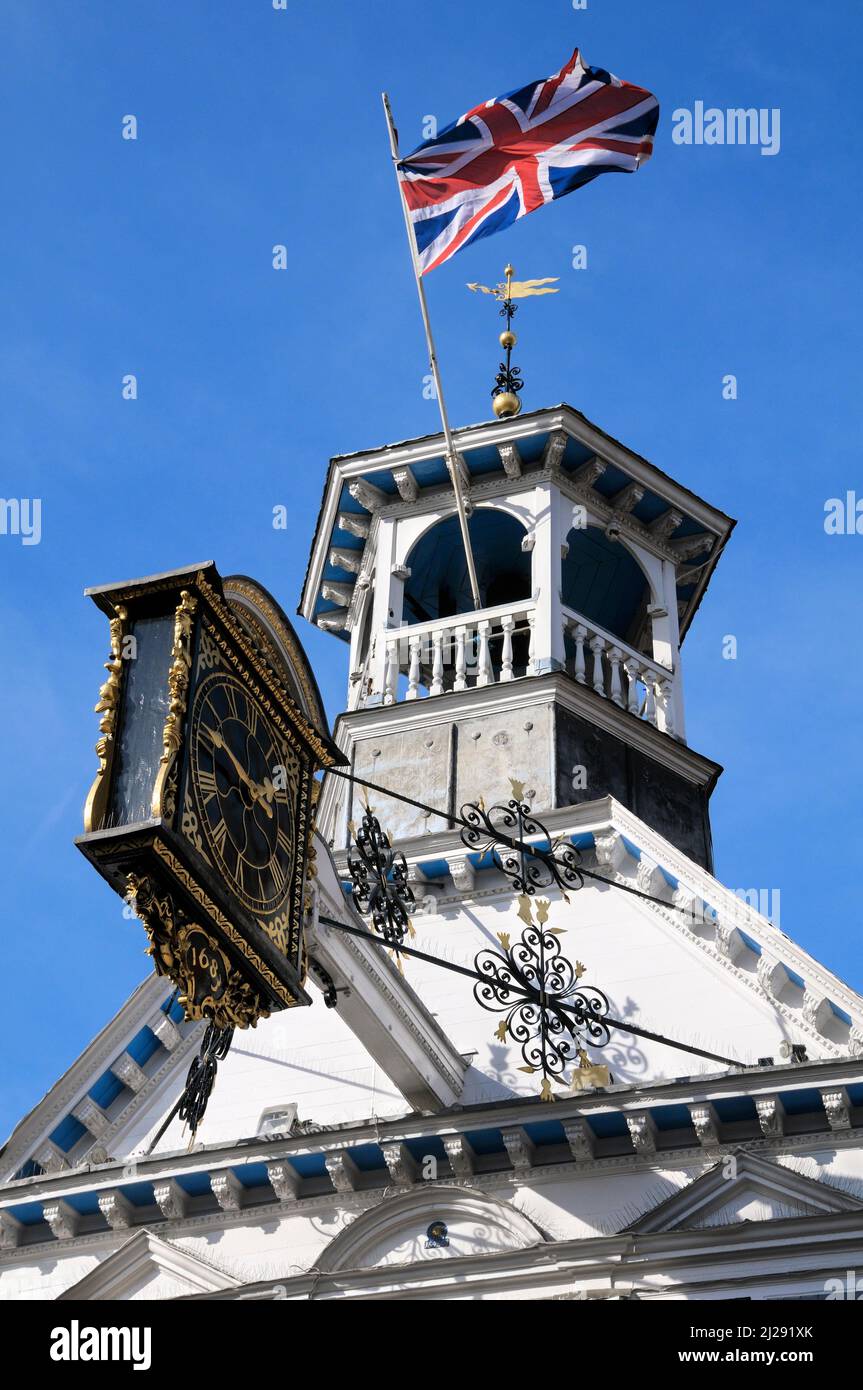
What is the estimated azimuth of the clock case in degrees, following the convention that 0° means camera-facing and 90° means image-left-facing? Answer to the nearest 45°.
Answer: approximately 315°

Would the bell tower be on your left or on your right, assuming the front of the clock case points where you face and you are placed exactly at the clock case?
on your left

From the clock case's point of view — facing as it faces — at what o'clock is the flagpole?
The flagpole is roughly at 8 o'clock from the clock case.
